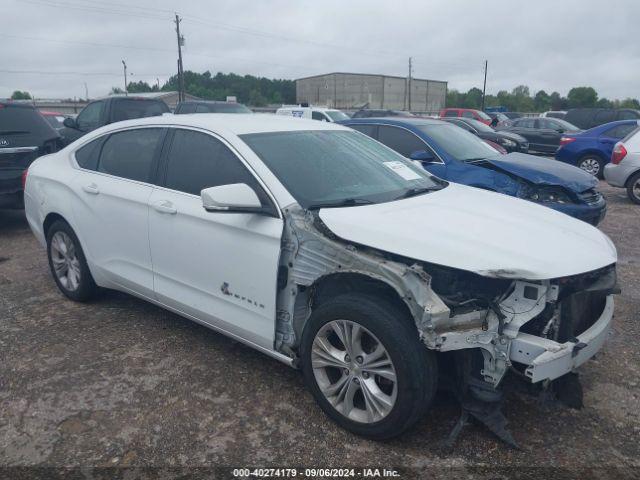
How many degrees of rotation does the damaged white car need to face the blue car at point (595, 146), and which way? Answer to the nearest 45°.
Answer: approximately 90° to its left

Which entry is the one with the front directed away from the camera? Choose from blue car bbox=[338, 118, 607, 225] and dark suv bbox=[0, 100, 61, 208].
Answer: the dark suv

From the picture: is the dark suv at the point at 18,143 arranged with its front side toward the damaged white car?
no

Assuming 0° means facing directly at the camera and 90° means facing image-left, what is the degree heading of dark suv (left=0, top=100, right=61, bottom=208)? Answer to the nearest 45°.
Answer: approximately 180°

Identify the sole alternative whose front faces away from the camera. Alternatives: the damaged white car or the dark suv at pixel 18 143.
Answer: the dark suv

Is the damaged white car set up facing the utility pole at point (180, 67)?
no

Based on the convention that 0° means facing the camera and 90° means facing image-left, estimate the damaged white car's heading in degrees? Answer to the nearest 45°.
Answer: approximately 315°

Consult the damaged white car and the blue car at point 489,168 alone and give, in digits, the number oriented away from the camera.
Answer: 0

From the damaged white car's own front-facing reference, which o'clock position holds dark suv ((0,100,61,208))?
The dark suv is roughly at 6 o'clock from the damaged white car.

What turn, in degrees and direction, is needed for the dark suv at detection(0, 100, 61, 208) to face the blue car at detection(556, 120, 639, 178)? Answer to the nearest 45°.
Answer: approximately 90° to its right

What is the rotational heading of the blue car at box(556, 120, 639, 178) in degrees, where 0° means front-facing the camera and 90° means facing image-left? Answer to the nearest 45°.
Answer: approximately 225°

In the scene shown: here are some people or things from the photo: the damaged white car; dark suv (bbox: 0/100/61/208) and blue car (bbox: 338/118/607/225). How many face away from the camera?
1

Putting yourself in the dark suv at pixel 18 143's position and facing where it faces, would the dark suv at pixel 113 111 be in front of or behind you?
in front

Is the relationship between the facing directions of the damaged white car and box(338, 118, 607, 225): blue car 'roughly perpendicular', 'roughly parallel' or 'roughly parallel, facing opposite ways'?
roughly parallel

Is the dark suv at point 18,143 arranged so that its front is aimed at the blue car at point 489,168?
no

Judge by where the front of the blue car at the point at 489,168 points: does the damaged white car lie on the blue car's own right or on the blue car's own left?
on the blue car's own right

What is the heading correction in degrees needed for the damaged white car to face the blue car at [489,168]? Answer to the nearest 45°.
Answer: approximately 90° to its left

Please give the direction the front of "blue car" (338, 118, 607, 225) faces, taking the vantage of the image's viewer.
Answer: facing the viewer and to the right of the viewer
